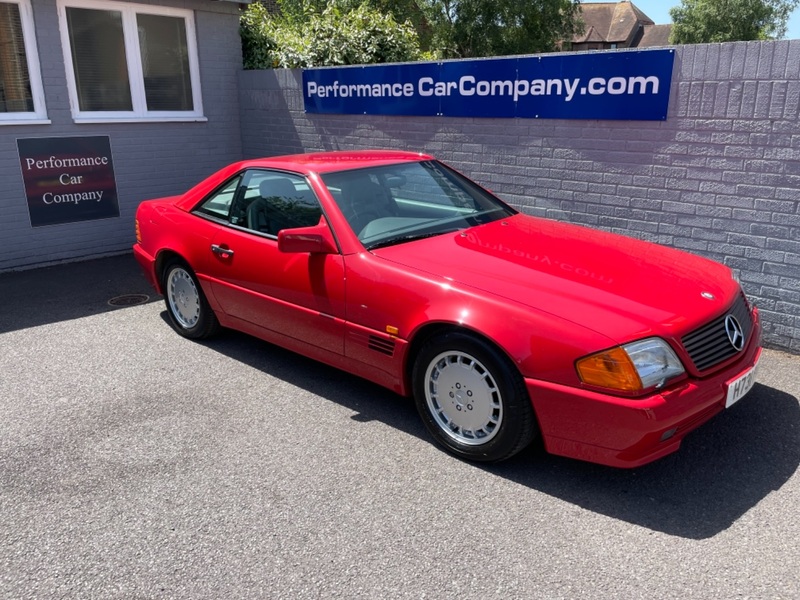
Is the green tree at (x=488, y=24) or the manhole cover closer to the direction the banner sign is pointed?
the manhole cover

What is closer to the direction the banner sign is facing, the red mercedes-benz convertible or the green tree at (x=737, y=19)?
the red mercedes-benz convertible

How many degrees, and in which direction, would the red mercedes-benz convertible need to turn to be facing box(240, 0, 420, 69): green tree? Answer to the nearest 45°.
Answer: approximately 135° to its left

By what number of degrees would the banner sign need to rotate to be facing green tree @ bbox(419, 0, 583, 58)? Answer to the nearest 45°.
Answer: approximately 135° to its right

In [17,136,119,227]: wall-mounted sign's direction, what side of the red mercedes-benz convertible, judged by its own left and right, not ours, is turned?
back

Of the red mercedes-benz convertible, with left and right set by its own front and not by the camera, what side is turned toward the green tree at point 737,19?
left

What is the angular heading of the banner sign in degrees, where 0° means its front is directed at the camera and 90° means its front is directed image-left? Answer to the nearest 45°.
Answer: approximately 45°

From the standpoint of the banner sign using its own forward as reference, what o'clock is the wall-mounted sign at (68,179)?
The wall-mounted sign is roughly at 2 o'clock from the banner sign.

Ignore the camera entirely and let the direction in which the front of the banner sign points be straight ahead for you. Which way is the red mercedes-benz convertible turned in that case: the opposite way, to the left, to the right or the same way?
to the left

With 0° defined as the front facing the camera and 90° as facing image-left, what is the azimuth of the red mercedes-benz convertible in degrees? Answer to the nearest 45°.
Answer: approximately 315°
